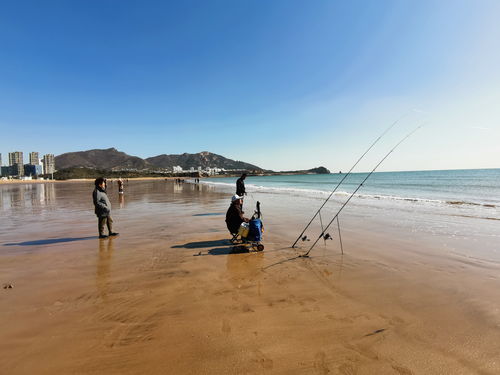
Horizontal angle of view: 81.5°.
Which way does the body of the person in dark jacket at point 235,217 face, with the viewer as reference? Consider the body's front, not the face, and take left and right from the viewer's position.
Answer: facing to the right of the viewer

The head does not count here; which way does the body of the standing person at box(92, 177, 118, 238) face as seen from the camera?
to the viewer's right
